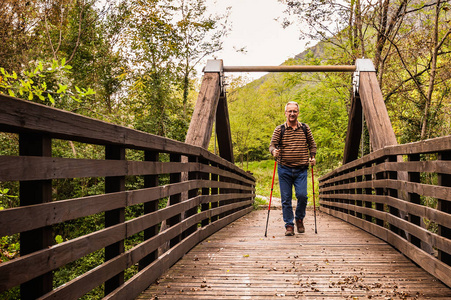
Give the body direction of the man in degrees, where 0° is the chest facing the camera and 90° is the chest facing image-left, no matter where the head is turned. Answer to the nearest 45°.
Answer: approximately 0°

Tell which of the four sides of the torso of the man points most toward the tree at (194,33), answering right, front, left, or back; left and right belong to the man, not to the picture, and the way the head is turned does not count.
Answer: back
